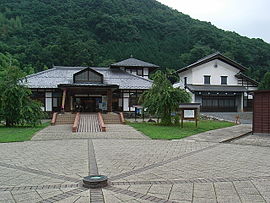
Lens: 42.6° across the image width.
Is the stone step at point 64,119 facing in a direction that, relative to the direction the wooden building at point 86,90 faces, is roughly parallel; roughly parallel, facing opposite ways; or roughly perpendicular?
roughly parallel

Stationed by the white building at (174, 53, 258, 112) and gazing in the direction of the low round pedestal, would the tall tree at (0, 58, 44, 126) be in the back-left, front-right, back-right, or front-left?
front-right

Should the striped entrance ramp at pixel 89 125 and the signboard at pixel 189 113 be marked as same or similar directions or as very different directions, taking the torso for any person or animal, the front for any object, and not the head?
same or similar directions

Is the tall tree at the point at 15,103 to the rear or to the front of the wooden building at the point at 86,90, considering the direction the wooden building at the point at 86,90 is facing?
to the front

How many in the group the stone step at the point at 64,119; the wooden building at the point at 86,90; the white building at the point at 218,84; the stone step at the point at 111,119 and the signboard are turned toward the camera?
5

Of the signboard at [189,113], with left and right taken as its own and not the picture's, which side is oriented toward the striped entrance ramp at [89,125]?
right

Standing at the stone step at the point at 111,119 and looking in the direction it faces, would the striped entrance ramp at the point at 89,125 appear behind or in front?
in front

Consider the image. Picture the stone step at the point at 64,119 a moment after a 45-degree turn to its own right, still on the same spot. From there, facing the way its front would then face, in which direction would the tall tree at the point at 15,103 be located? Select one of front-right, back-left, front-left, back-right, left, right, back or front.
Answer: front

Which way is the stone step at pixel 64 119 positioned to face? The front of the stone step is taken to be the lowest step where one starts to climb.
toward the camera

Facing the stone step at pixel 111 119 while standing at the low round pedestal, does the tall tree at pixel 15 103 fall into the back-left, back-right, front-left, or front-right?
front-left

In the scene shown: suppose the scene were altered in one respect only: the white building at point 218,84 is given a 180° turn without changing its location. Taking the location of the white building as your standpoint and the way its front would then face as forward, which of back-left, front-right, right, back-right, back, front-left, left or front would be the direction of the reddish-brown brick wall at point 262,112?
back

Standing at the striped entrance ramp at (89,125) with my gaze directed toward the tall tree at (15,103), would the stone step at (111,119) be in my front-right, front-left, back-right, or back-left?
back-right

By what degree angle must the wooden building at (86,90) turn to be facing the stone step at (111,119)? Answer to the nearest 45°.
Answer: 0° — it already faces it

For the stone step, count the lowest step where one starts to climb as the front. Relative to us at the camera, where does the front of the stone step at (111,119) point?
facing the viewer
